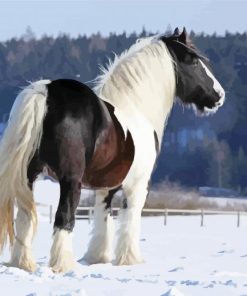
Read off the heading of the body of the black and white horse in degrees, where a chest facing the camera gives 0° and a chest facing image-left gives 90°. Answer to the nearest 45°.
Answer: approximately 225°
